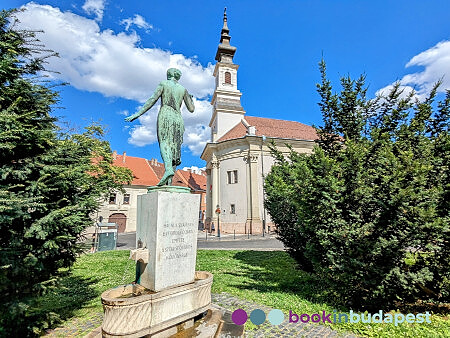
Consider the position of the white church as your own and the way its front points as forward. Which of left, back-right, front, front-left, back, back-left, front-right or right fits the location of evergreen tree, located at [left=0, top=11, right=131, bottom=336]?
front-left

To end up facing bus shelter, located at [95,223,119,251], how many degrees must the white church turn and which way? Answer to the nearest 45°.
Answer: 0° — it already faces it

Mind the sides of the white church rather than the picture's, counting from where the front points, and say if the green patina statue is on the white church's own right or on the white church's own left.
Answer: on the white church's own left

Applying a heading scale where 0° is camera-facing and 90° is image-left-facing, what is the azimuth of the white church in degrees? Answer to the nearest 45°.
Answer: approximately 45°

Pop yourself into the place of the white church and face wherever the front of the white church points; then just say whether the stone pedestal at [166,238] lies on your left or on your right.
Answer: on your left
